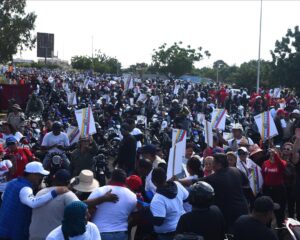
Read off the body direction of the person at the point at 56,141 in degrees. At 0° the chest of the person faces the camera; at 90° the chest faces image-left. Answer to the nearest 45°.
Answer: approximately 0°

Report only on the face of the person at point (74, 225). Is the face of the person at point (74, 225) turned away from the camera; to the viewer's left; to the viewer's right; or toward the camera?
away from the camera
